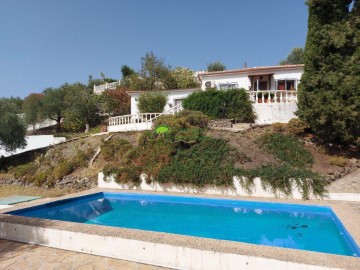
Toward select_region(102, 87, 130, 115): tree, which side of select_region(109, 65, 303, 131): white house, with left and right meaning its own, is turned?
right

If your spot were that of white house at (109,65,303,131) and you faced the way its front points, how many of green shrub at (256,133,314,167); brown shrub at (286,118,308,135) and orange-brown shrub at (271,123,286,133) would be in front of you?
3

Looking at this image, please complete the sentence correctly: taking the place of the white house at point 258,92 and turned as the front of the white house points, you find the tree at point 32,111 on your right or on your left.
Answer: on your right

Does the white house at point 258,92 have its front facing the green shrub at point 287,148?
yes

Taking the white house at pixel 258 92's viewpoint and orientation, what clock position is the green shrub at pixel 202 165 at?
The green shrub is roughly at 1 o'clock from the white house.

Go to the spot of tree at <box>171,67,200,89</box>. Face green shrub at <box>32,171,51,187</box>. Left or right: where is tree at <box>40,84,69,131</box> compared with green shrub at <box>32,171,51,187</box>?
right

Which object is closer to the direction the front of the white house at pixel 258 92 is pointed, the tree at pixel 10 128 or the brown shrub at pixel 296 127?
the brown shrub

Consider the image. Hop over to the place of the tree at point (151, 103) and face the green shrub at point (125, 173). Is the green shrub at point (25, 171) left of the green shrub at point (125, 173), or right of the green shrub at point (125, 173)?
right

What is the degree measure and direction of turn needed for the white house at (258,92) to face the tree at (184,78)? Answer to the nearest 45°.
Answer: approximately 135° to its right

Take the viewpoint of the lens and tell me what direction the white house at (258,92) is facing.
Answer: facing the viewer

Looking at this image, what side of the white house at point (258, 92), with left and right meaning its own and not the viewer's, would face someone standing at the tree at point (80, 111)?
right

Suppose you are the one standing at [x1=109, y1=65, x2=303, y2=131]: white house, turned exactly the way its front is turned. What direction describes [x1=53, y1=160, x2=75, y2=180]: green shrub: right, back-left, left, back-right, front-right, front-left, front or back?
front-right

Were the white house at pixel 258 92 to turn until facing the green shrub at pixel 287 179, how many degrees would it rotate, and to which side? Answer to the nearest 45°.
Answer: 0° — it already faces it

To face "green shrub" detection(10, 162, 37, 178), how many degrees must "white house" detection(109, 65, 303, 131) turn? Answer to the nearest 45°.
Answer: approximately 45° to its right

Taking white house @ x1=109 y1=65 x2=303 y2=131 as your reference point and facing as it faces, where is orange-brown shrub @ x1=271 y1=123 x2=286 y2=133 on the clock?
The orange-brown shrub is roughly at 10 o'clock from the white house.

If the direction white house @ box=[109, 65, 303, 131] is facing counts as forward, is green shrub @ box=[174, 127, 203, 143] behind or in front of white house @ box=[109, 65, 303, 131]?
in front

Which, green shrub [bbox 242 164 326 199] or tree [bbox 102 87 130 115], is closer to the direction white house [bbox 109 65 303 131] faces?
the green shrub

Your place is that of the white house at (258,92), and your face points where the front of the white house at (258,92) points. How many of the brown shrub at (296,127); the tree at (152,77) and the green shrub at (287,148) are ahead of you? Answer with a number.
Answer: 2
